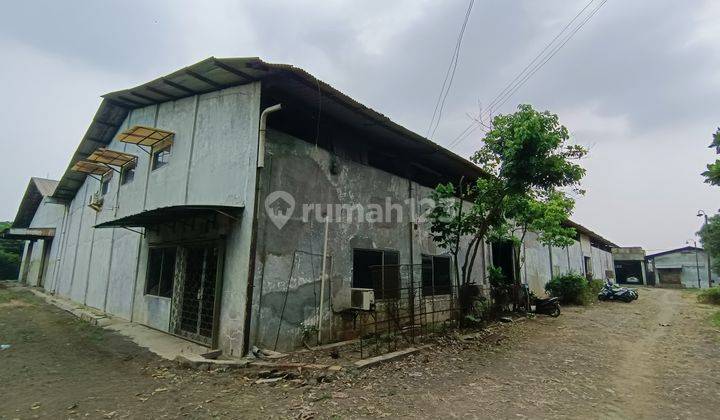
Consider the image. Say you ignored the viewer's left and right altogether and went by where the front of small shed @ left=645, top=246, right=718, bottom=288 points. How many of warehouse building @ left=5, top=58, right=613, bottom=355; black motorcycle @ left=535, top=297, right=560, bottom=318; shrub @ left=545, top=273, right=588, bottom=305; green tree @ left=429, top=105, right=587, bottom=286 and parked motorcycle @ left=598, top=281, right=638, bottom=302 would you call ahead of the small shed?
5

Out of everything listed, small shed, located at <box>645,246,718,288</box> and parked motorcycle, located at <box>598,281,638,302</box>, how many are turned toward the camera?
1

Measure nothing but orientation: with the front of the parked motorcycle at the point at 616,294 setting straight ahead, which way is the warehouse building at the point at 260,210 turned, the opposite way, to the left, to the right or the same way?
to the left

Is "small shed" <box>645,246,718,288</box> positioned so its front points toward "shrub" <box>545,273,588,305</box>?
yes

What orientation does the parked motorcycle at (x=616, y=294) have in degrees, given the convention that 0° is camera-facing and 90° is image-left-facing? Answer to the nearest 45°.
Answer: approximately 90°

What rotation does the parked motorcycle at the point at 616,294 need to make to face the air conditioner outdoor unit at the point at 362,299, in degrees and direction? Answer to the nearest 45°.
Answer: approximately 90° to its left

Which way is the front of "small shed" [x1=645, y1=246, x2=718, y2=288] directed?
toward the camera

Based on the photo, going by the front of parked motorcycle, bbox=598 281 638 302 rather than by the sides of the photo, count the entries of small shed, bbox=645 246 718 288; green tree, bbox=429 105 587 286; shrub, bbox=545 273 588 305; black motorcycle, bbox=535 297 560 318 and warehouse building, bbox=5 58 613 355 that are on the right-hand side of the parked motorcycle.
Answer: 1

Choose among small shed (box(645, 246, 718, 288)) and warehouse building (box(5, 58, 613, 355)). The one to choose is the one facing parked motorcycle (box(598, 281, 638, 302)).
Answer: the small shed

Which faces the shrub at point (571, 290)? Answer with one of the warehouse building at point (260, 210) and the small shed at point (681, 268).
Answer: the small shed

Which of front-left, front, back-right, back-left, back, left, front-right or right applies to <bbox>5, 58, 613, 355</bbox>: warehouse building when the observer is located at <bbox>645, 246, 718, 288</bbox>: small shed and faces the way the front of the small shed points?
front

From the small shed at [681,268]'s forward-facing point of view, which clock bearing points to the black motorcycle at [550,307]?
The black motorcycle is roughly at 12 o'clock from the small shed.

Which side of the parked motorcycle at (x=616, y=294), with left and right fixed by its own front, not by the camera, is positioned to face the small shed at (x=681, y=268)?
right

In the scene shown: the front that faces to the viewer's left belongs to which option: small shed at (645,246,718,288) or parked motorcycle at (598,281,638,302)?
the parked motorcycle

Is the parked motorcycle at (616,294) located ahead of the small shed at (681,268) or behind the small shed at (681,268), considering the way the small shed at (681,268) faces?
ahead

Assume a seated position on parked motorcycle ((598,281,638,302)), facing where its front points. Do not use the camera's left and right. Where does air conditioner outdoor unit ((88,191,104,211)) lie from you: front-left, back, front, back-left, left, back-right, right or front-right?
front-left
